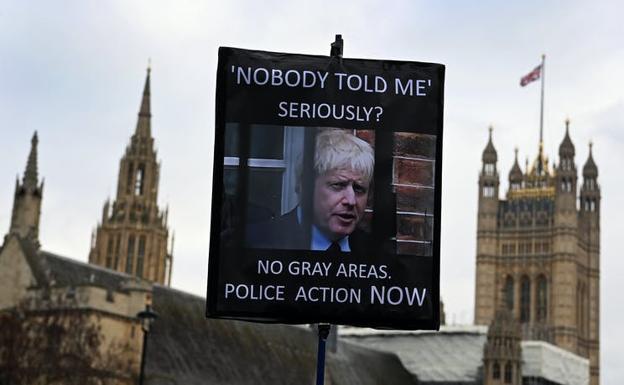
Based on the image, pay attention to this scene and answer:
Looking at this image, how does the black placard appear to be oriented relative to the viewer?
toward the camera
